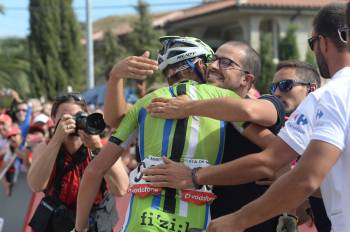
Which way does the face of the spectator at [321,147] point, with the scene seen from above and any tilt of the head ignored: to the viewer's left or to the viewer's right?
to the viewer's left

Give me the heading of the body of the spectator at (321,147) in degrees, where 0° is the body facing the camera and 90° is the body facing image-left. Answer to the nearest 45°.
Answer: approximately 90°

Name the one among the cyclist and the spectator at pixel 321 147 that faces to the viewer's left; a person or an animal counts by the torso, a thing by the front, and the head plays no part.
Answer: the spectator

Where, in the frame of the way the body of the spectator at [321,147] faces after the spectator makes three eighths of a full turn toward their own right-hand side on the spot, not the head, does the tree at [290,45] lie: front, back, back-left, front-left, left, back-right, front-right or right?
front-left

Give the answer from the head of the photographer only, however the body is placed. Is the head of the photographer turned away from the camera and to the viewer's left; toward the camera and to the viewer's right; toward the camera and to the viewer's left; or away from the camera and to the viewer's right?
toward the camera and to the viewer's right

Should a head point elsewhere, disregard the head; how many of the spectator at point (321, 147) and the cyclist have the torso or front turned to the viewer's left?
1

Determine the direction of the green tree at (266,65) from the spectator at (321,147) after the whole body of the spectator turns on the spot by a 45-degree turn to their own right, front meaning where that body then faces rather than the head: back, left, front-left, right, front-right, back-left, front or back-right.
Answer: front-right

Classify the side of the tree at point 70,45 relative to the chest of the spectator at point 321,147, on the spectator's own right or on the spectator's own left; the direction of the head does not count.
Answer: on the spectator's own right

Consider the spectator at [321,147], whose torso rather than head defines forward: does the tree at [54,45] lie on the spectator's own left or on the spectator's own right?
on the spectator's own right
